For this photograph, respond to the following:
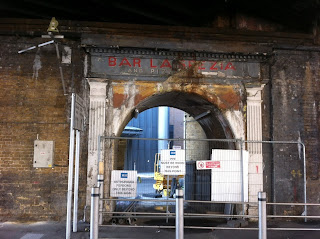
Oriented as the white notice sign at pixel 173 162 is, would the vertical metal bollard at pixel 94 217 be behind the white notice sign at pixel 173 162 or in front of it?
in front

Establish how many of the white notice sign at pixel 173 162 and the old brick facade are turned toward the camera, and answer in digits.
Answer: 2

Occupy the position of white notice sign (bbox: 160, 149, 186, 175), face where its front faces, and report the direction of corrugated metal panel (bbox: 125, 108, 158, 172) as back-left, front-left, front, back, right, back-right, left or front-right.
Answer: back

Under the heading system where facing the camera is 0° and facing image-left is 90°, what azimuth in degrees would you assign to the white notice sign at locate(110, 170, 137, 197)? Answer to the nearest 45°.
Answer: approximately 0°

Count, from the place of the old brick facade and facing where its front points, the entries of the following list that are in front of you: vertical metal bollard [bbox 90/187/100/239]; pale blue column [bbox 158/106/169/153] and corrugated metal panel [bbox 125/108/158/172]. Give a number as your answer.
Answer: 1

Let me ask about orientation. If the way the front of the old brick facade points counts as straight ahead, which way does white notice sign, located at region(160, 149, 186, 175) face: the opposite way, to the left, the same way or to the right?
the same way

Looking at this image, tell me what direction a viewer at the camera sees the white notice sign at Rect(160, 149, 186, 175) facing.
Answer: facing the viewer

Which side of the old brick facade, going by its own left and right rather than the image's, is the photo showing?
front

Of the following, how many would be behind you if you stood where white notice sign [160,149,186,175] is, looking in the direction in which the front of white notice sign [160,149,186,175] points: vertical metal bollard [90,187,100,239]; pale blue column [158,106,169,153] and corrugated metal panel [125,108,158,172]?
2

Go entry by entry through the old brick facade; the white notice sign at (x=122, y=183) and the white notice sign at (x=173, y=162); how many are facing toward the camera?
3

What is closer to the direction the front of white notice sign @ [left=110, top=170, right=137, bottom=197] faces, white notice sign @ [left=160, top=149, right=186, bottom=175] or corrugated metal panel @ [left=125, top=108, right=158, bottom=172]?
the white notice sign

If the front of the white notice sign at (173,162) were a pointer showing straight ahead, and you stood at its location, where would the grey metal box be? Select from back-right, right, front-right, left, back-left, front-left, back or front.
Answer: right

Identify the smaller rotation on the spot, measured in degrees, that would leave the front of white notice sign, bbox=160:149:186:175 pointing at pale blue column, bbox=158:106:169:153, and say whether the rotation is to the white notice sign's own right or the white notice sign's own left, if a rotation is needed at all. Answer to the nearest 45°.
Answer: approximately 180°

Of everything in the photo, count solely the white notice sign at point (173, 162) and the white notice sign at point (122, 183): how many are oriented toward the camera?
2

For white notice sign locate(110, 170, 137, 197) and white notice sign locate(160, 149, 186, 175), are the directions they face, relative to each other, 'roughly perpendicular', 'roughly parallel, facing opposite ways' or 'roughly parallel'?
roughly parallel
